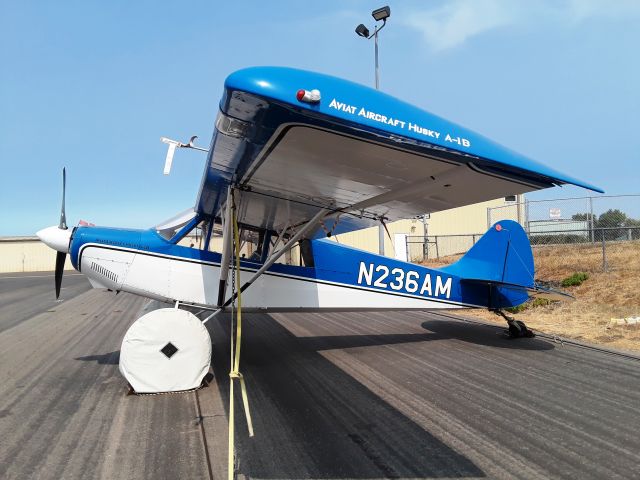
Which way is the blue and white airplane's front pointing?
to the viewer's left

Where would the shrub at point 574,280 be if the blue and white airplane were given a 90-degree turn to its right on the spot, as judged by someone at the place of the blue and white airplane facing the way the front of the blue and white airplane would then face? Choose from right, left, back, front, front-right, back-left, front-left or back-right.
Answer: front-right
